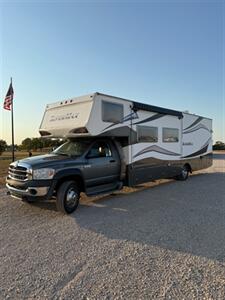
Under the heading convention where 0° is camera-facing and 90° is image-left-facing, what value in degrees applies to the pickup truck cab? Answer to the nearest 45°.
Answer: approximately 45°

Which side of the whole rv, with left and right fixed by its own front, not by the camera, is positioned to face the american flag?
right

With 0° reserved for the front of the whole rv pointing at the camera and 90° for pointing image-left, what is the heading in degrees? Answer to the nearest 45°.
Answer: approximately 45°

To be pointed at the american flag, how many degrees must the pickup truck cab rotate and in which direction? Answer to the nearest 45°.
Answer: approximately 135° to its right
